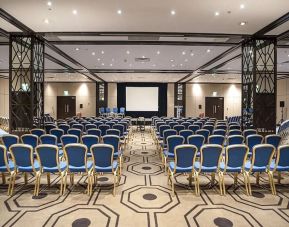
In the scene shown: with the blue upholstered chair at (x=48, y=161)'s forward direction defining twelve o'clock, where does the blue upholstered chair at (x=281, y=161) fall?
the blue upholstered chair at (x=281, y=161) is roughly at 2 o'clock from the blue upholstered chair at (x=48, y=161).

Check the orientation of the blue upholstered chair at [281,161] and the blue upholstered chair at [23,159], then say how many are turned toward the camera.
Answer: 0

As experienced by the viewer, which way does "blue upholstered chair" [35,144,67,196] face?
facing away from the viewer and to the right of the viewer

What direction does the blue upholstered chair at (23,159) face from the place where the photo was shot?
facing away from the viewer and to the right of the viewer

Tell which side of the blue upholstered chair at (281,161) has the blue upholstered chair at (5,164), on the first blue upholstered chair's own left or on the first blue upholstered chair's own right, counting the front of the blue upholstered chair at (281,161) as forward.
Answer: on the first blue upholstered chair's own left

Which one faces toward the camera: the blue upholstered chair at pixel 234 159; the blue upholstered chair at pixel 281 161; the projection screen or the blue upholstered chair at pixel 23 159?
the projection screen

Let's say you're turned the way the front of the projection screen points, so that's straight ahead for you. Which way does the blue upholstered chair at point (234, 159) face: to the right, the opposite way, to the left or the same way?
the opposite way

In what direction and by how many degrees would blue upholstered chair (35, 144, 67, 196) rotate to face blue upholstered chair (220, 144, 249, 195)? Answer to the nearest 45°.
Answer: approximately 45° to its right

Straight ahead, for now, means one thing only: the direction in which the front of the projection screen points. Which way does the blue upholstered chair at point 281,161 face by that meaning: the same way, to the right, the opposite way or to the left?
the opposite way

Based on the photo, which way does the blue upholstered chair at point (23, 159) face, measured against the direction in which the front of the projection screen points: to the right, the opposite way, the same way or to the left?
the opposite way

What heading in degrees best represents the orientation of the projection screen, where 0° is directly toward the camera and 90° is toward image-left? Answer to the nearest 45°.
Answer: approximately 0°

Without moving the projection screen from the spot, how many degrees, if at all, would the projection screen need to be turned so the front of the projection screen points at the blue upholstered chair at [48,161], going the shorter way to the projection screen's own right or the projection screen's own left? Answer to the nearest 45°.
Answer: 0° — it already faces it

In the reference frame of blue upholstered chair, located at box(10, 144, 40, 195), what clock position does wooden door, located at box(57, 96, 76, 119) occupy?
The wooden door is roughly at 11 o'clock from the blue upholstered chair.
